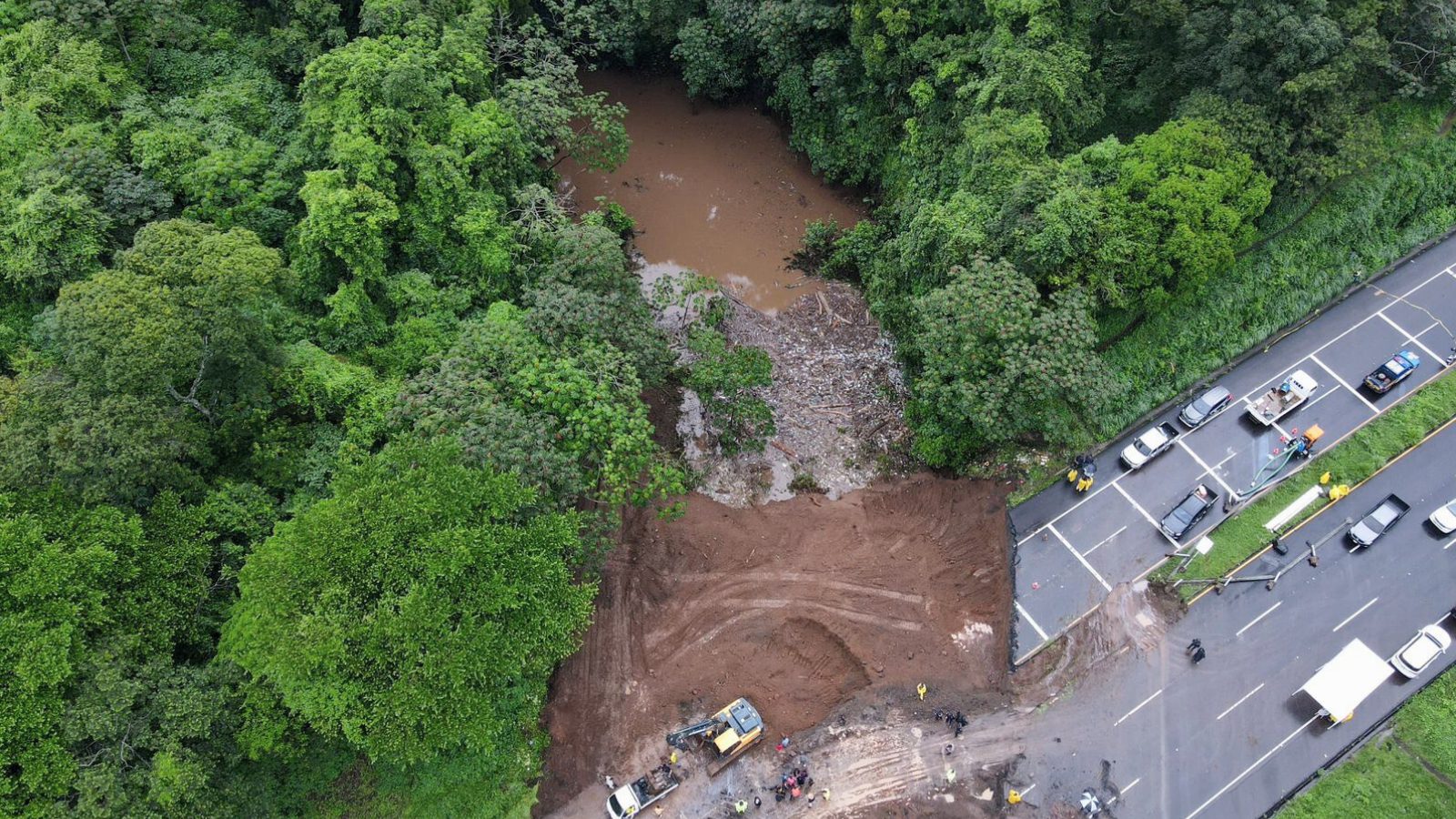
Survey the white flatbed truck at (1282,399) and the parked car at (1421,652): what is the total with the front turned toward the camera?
0

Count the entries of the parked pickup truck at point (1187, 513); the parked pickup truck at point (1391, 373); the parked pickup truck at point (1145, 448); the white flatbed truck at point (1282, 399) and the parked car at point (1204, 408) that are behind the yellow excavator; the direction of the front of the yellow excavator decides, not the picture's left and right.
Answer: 5

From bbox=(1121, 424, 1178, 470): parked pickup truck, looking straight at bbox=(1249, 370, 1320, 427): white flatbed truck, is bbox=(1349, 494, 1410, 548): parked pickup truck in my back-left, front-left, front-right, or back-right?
front-right

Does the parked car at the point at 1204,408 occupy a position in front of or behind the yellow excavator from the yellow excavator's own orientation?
behind

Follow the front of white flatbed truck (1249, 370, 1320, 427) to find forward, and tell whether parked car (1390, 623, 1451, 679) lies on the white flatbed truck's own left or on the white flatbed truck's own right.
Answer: on the white flatbed truck's own right

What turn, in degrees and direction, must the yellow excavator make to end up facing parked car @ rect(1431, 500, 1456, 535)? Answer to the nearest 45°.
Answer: approximately 180°

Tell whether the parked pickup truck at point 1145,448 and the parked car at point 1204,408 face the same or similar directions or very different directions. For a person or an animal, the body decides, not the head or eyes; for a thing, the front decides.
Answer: same or similar directions

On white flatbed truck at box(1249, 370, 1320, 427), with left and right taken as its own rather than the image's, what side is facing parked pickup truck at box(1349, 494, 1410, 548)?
right

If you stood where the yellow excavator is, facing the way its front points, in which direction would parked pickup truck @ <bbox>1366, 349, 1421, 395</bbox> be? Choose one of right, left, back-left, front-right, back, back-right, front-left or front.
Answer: back
